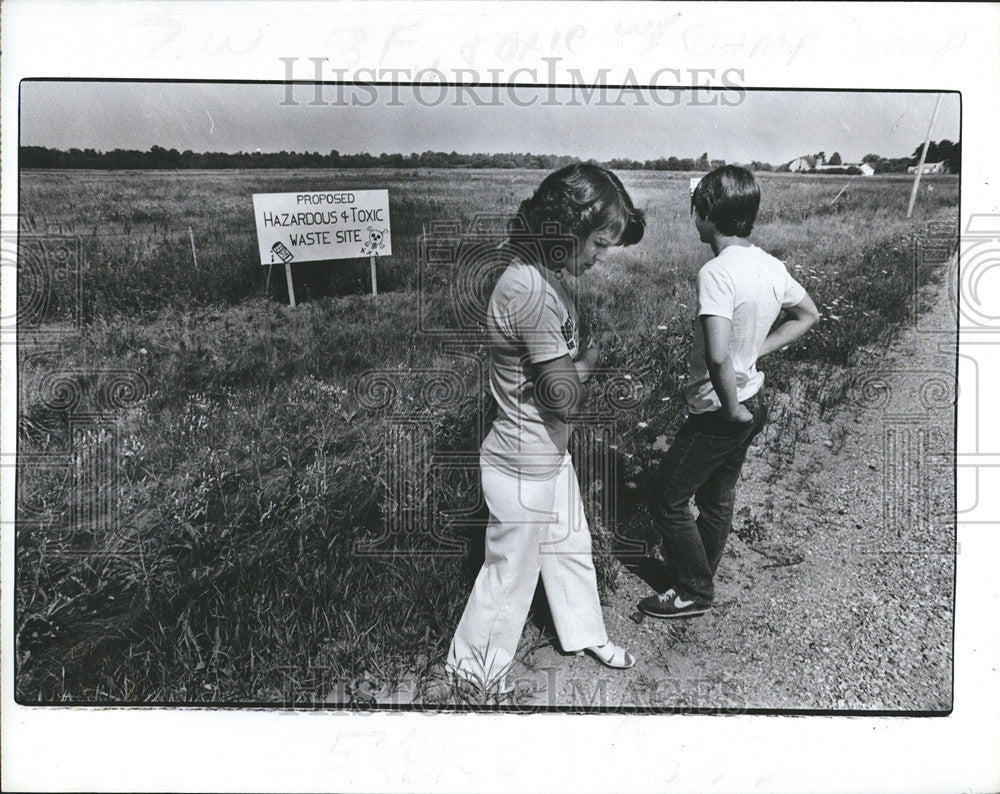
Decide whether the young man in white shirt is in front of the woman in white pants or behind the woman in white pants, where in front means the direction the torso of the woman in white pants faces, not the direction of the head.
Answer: in front

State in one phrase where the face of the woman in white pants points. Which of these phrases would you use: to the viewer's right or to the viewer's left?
to the viewer's right

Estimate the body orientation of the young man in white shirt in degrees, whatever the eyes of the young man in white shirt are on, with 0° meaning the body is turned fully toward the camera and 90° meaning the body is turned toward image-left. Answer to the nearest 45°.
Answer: approximately 135°

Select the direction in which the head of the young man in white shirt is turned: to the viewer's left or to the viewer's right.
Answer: to the viewer's left

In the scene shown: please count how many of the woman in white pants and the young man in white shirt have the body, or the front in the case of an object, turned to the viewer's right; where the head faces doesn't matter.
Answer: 1

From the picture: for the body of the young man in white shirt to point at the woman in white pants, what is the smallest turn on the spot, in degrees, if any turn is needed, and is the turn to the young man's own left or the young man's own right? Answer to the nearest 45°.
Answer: approximately 90° to the young man's own left

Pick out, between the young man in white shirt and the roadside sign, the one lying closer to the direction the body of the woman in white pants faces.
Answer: the young man in white shirt

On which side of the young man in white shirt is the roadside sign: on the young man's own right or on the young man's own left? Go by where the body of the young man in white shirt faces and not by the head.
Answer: on the young man's own left

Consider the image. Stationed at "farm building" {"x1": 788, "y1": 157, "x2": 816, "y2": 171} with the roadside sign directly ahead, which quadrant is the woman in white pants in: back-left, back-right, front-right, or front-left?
front-left

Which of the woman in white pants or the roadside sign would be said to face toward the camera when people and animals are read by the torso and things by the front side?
the roadside sign

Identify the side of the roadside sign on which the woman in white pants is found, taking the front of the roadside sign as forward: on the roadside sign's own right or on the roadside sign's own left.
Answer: on the roadside sign's own left

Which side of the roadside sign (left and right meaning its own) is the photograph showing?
front

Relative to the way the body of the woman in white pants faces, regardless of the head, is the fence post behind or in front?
behind

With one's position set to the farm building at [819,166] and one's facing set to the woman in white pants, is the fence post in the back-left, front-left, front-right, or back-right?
front-right

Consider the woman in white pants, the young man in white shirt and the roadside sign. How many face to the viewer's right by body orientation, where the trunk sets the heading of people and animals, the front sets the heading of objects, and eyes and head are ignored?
1

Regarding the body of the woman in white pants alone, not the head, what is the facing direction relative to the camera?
to the viewer's right
